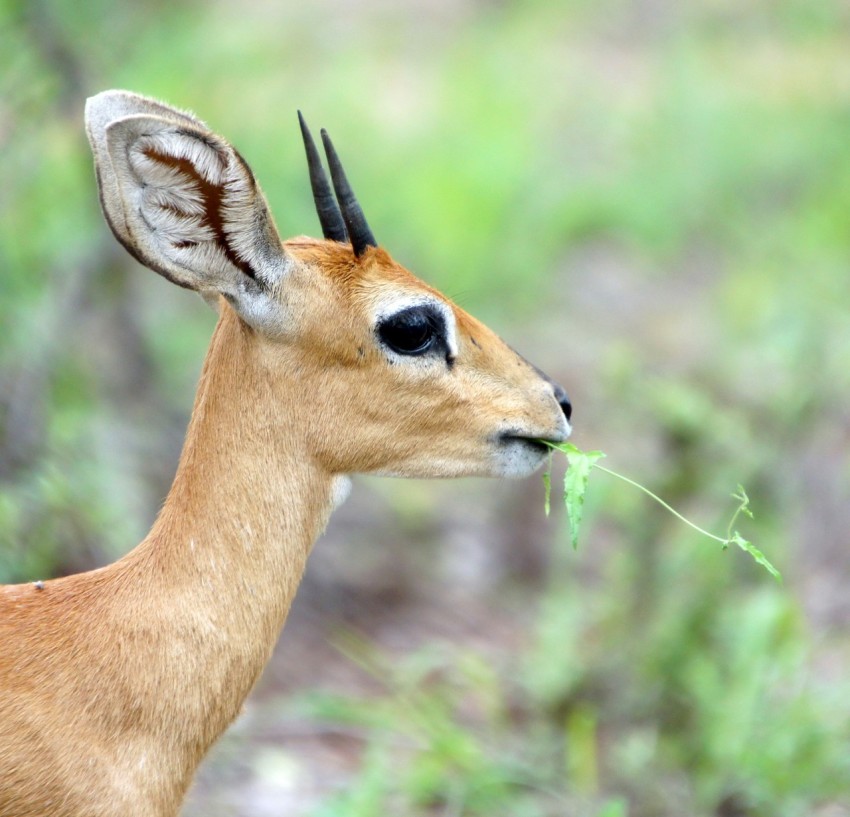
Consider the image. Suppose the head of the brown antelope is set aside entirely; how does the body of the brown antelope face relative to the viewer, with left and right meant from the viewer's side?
facing to the right of the viewer
